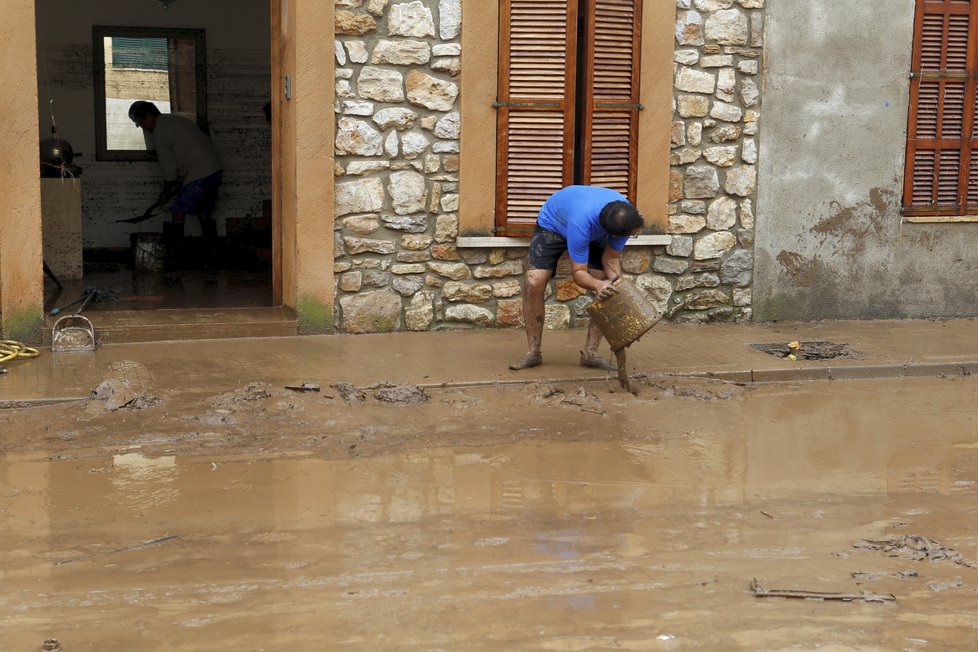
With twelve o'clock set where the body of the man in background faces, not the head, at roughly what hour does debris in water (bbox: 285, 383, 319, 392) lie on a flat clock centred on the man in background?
The debris in water is roughly at 9 o'clock from the man in background.

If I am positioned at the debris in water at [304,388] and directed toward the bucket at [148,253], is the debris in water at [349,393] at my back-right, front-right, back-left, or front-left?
back-right

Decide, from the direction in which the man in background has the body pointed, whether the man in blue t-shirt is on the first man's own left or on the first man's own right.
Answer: on the first man's own left

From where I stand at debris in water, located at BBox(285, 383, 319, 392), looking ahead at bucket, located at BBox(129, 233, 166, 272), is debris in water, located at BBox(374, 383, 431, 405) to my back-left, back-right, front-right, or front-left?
back-right

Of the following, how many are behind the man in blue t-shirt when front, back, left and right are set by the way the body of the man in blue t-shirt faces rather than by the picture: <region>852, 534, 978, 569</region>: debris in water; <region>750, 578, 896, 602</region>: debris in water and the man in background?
1

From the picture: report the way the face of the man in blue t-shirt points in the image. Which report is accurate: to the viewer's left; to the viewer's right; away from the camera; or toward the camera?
to the viewer's right

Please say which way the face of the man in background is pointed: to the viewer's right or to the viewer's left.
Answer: to the viewer's left

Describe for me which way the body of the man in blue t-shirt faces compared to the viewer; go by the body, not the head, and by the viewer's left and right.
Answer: facing the viewer and to the right of the viewer

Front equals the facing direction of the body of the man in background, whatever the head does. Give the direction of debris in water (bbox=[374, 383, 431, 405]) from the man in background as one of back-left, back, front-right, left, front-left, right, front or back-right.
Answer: left

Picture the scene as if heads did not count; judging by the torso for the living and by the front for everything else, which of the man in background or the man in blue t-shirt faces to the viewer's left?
the man in background

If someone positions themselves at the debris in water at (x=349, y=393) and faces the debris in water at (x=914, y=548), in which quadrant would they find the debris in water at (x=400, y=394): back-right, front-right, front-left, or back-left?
front-left

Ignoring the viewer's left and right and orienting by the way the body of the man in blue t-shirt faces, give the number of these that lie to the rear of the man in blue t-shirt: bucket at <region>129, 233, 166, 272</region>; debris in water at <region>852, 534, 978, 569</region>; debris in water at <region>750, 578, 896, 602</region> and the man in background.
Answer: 2

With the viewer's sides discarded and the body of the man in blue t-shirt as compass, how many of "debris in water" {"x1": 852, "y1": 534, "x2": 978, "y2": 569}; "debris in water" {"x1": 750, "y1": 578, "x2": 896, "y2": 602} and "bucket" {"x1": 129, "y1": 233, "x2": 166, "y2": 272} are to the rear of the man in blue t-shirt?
1

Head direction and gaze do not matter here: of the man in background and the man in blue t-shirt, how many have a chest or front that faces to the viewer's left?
1

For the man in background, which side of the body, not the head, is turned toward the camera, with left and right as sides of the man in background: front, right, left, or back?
left
